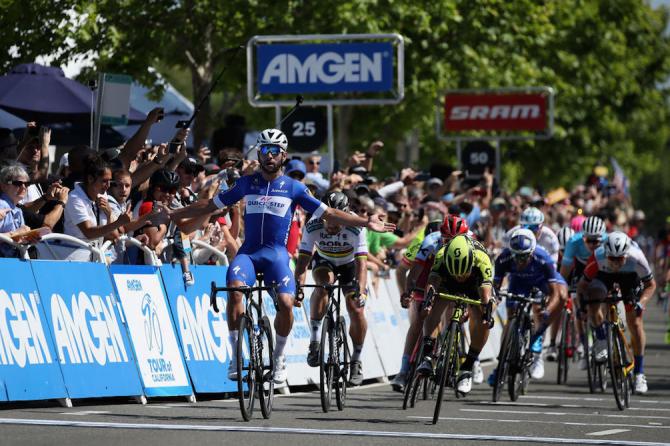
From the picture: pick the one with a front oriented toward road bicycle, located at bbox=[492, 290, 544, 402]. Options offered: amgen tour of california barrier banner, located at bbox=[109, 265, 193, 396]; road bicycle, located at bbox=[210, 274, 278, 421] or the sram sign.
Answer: the sram sign

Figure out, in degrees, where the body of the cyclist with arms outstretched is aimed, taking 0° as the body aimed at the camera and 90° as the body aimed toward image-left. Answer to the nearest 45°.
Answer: approximately 0°

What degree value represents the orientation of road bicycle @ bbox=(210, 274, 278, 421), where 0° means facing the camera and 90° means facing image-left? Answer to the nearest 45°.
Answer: approximately 0°
